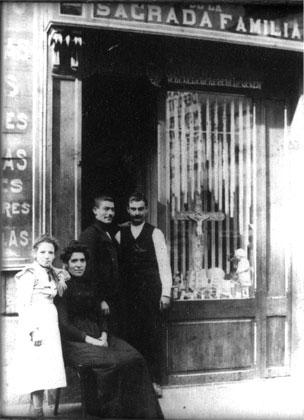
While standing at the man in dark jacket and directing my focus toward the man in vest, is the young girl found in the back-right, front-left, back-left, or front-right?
back-right

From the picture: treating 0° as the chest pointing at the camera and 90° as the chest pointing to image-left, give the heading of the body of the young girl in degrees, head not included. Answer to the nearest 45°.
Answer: approximately 315°

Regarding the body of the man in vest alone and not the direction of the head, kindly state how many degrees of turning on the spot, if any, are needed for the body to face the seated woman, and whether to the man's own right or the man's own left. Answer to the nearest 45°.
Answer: approximately 45° to the man's own right

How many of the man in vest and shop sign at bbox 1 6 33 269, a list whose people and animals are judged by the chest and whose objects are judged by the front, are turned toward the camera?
2

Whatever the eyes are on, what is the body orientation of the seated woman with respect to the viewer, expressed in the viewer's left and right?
facing the viewer and to the right of the viewer

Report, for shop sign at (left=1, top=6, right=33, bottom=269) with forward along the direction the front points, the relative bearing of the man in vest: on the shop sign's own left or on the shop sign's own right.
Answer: on the shop sign's own left

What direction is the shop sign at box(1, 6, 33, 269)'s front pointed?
toward the camera

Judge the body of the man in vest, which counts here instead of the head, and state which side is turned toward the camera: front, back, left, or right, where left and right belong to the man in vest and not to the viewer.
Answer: front

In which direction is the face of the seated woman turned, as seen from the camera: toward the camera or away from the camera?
toward the camera

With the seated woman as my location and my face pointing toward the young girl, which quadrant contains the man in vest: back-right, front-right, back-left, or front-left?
back-right

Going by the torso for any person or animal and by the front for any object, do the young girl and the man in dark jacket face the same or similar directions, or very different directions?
same or similar directions

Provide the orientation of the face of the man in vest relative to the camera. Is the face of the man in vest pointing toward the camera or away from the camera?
toward the camera
